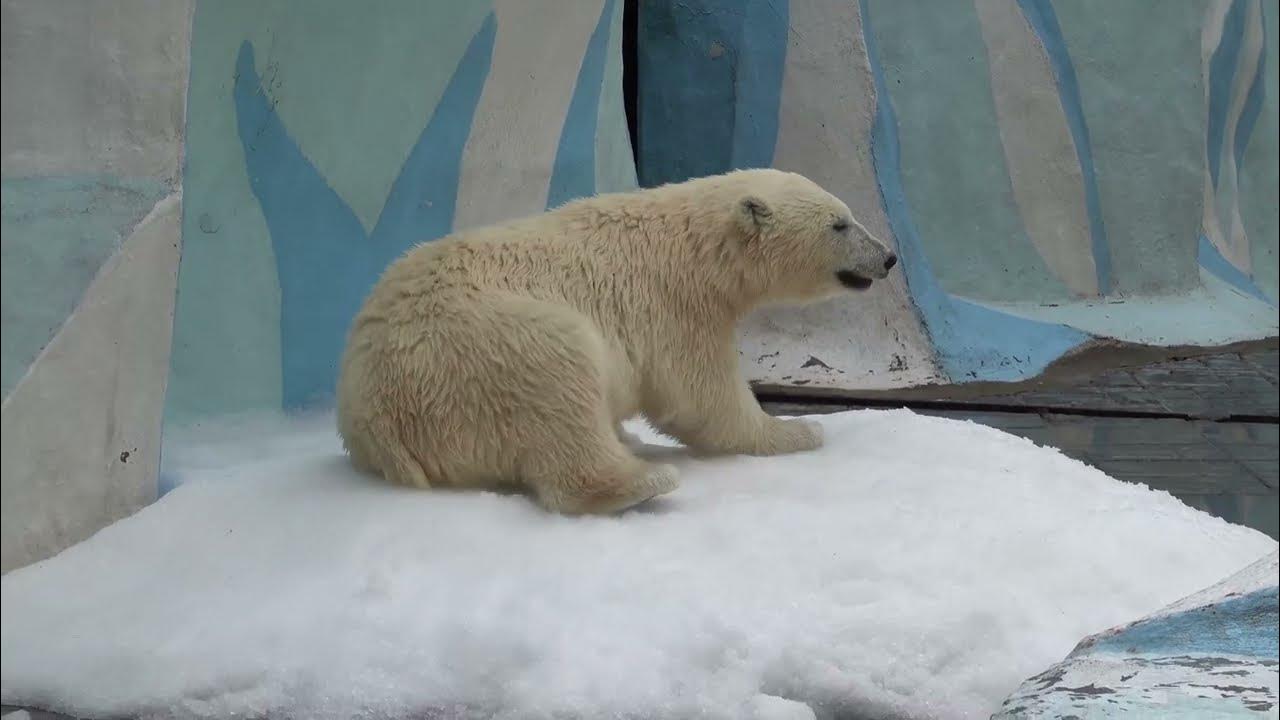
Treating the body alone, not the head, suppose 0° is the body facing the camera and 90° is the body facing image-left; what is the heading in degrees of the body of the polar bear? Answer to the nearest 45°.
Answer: approximately 270°
